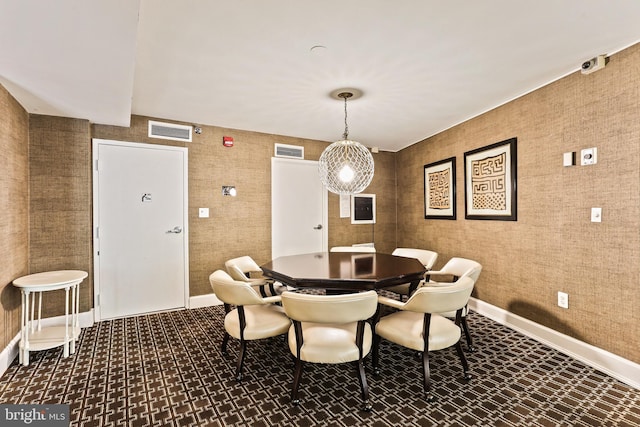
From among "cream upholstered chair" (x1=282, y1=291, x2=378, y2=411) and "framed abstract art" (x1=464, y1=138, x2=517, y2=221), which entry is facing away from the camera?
the cream upholstered chair

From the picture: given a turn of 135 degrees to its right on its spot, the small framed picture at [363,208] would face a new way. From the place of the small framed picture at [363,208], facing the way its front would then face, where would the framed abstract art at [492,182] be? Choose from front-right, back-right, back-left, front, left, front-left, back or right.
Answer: back

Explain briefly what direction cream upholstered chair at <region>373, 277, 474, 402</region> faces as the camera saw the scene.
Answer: facing away from the viewer and to the left of the viewer

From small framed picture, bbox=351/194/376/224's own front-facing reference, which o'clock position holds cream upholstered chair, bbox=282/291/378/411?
The cream upholstered chair is roughly at 12 o'clock from the small framed picture.

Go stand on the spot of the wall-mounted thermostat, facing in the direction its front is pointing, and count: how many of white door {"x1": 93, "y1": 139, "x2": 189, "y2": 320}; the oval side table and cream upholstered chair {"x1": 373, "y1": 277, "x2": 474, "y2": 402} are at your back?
0

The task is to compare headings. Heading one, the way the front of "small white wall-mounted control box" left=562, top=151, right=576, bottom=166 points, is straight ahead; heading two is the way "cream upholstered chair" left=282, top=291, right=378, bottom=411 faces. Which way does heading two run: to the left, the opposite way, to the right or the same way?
to the right

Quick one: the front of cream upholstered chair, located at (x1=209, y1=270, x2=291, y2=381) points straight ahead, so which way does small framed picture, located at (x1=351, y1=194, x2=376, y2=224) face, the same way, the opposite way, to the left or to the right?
to the right

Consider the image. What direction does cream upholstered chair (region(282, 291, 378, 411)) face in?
away from the camera

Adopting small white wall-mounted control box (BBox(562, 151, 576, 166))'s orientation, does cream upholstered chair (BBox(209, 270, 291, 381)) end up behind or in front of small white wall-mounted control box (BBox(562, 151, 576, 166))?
in front

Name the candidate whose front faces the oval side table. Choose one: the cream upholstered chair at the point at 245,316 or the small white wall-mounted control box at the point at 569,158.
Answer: the small white wall-mounted control box

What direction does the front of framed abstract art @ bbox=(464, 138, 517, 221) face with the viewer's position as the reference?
facing the viewer and to the left of the viewer

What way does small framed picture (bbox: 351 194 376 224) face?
toward the camera

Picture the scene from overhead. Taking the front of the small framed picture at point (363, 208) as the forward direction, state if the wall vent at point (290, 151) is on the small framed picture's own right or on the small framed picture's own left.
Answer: on the small framed picture's own right

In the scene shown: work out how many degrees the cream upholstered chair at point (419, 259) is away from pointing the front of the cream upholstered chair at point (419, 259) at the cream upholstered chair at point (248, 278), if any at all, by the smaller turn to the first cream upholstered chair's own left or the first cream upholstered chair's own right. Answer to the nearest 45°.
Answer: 0° — it already faces it

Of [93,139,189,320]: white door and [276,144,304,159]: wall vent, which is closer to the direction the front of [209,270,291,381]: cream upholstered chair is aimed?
the wall vent

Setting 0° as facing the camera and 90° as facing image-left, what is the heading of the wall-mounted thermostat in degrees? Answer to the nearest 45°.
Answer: approximately 45°

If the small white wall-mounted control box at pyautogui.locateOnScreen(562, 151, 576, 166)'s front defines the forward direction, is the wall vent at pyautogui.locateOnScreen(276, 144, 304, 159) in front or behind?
in front

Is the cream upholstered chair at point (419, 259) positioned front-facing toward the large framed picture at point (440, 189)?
no

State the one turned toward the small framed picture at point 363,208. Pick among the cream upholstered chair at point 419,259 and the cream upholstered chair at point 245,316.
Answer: the cream upholstered chair at point 245,316
